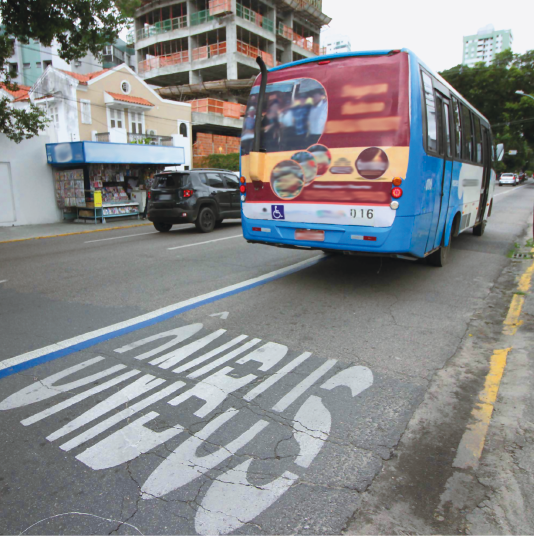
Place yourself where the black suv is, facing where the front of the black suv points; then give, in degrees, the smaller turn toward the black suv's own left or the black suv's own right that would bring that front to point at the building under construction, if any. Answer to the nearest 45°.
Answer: approximately 45° to the black suv's own left

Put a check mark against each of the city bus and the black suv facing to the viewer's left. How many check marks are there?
0

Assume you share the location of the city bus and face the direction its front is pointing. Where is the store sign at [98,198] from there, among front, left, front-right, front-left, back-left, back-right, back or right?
left

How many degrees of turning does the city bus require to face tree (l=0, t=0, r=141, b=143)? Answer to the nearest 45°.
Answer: approximately 90° to its left

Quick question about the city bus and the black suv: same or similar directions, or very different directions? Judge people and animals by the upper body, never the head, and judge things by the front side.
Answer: same or similar directions

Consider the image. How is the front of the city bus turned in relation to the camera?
facing away from the viewer and to the right of the viewer

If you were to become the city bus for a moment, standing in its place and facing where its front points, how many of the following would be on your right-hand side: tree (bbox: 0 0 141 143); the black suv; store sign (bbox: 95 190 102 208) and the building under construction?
0

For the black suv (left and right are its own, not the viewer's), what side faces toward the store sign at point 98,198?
left

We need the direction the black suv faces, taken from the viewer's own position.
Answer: facing away from the viewer and to the right of the viewer

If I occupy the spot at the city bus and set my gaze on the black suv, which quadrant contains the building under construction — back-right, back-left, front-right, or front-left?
front-right

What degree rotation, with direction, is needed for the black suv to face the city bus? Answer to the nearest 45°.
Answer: approximately 135° to its right
